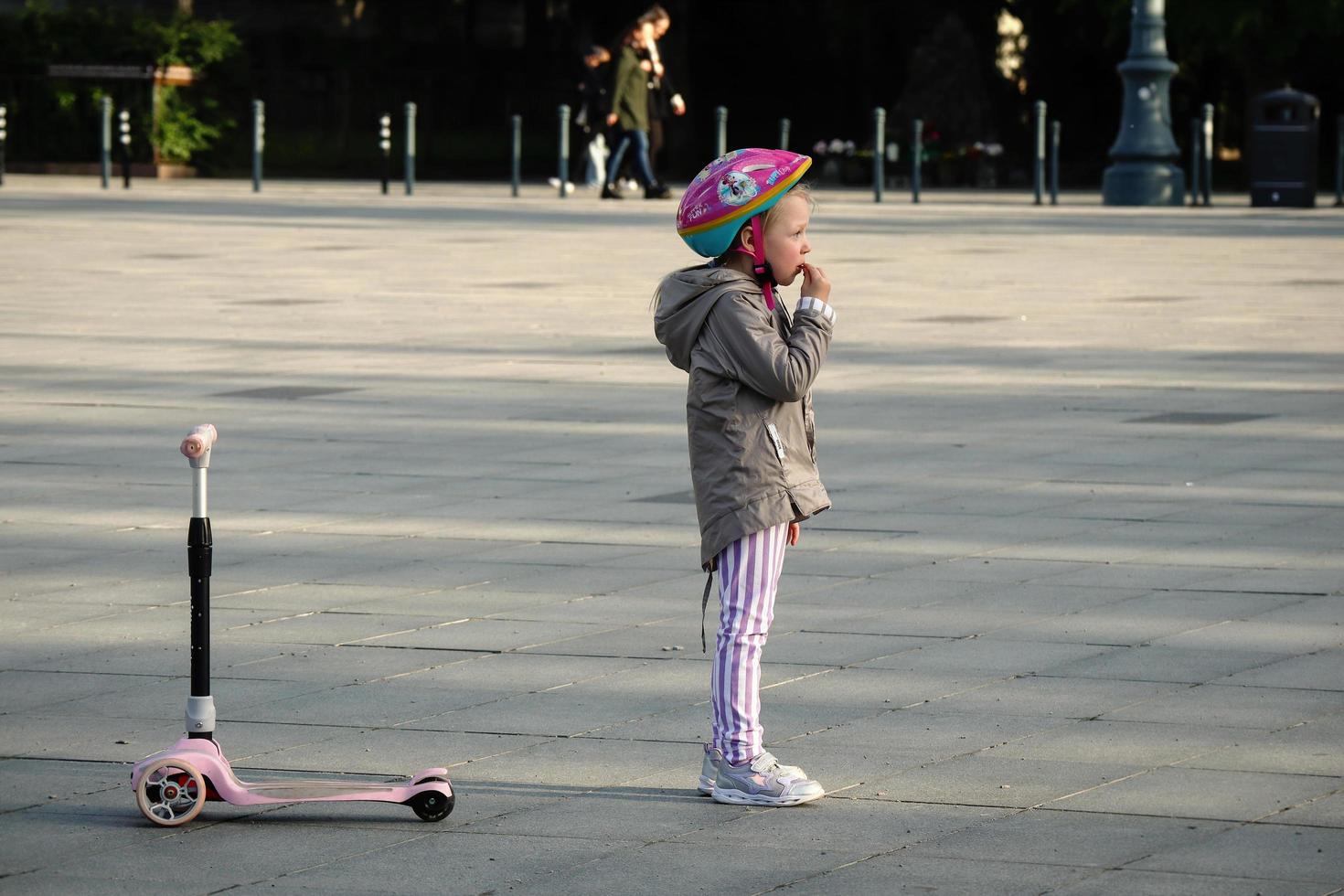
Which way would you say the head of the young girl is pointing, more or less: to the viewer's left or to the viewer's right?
to the viewer's right

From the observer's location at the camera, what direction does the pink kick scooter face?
facing to the left of the viewer

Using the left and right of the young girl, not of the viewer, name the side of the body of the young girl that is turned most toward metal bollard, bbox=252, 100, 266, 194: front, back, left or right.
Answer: left

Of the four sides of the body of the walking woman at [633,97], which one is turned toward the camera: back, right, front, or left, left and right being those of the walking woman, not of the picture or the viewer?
right

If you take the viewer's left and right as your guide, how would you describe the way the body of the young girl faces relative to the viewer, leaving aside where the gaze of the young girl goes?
facing to the right of the viewer

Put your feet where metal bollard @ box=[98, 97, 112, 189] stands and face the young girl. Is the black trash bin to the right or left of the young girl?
left

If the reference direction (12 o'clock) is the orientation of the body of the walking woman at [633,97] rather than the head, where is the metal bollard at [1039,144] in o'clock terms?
The metal bollard is roughly at 12 o'clock from the walking woman.

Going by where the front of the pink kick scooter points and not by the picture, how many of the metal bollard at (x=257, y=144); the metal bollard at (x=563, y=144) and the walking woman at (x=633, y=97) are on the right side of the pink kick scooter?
3

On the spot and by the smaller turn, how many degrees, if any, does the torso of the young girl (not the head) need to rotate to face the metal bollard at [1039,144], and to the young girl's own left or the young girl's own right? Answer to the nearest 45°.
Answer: approximately 90° to the young girl's own left

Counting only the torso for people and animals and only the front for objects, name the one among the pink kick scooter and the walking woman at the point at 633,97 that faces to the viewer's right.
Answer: the walking woman

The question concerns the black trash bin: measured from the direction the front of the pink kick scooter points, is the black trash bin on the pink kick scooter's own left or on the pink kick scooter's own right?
on the pink kick scooter's own right

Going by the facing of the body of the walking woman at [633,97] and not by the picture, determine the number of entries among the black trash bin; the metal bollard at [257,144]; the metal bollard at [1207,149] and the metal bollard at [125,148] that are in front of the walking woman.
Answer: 2
